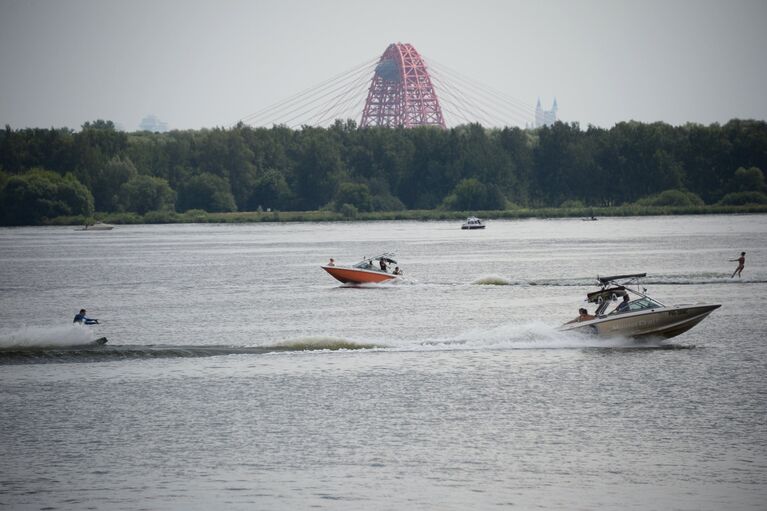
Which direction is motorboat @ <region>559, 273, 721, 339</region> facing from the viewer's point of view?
to the viewer's right
